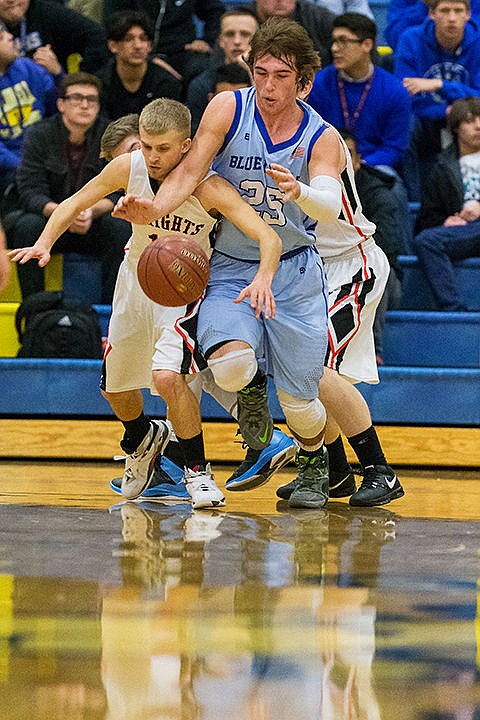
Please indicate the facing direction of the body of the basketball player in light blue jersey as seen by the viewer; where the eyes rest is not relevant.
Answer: toward the camera

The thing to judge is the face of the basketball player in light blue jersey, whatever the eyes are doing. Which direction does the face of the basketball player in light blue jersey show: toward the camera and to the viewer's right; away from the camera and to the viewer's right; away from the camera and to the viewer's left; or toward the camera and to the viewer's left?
toward the camera and to the viewer's left

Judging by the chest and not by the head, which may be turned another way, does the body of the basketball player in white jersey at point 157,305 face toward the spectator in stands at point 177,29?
no

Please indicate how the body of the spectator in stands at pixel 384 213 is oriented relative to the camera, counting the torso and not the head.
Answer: toward the camera

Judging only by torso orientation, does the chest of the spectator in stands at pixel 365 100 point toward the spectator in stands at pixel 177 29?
no

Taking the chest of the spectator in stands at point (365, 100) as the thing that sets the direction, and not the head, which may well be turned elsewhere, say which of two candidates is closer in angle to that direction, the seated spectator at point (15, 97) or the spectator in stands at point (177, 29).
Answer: the seated spectator

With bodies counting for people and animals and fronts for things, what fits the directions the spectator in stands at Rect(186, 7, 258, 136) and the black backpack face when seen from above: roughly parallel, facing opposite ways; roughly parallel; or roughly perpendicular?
roughly parallel

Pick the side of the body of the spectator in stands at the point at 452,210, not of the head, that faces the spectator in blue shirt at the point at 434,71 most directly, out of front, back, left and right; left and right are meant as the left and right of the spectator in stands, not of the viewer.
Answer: back

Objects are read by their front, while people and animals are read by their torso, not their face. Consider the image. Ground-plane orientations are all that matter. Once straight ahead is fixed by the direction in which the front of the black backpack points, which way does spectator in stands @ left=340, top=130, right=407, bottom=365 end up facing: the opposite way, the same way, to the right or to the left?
the same way

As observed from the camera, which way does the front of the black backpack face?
facing the viewer

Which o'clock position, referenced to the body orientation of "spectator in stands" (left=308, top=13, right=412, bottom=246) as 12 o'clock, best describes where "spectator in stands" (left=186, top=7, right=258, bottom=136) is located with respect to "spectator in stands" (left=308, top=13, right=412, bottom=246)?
"spectator in stands" (left=186, top=7, right=258, bottom=136) is roughly at 2 o'clock from "spectator in stands" (left=308, top=13, right=412, bottom=246).

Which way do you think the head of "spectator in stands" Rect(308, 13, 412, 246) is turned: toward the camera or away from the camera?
toward the camera
